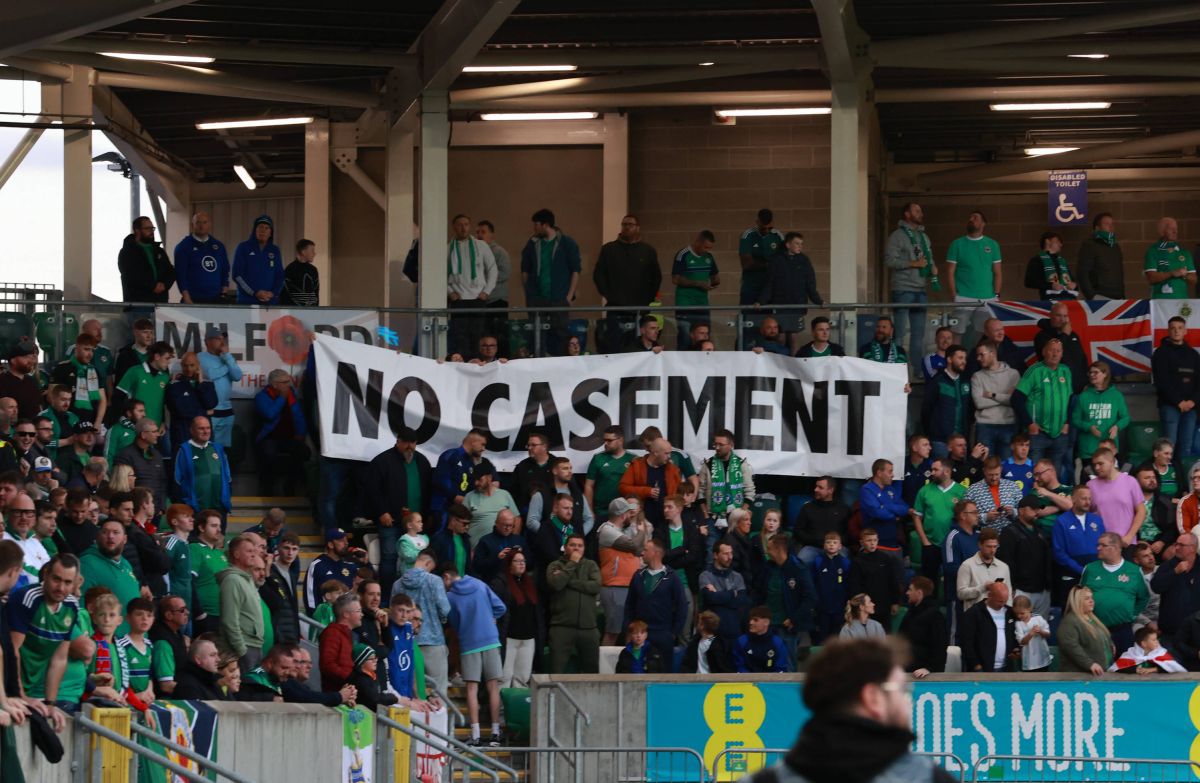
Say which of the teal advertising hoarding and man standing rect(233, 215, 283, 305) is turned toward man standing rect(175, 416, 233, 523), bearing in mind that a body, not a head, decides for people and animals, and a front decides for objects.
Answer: man standing rect(233, 215, 283, 305)

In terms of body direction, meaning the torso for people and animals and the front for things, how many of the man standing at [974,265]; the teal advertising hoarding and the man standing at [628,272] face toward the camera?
3

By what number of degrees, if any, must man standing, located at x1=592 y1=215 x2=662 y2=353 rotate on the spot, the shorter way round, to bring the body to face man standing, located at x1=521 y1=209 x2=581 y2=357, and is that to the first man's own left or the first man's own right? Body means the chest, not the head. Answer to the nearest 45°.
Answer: approximately 90° to the first man's own right

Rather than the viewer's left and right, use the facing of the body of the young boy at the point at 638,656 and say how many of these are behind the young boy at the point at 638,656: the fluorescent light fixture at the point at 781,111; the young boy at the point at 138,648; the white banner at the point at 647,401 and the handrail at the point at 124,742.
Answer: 2

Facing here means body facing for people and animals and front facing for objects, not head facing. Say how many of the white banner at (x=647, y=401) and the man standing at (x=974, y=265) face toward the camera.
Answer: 2

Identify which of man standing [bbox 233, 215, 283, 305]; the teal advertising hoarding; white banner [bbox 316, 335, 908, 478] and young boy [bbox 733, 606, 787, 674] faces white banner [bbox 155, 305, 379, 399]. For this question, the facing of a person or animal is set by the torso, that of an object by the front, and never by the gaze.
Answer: the man standing

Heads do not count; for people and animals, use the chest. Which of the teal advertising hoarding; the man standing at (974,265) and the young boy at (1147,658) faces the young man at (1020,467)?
the man standing

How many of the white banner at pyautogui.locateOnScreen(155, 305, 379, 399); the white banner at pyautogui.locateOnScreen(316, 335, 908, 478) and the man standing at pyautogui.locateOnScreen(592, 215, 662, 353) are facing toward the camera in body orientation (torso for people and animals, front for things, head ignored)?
3
